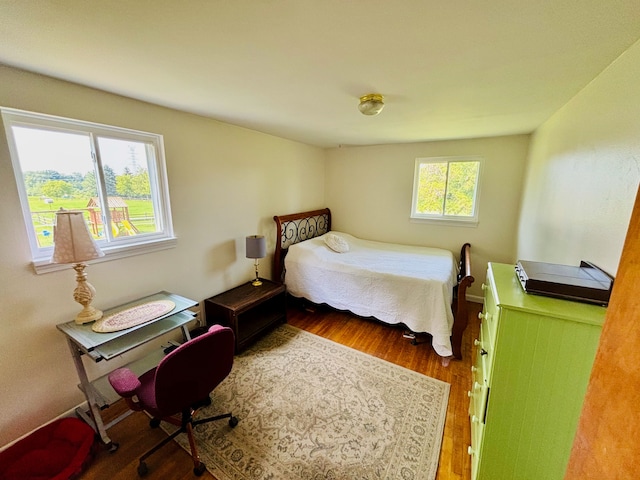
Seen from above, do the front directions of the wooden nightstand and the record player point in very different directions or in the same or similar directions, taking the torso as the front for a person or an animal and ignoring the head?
very different directions

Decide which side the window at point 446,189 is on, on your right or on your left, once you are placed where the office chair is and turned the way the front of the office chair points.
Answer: on your right

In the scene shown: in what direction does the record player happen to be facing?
to the viewer's left

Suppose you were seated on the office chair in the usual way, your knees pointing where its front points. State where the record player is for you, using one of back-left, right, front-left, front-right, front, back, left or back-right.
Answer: back

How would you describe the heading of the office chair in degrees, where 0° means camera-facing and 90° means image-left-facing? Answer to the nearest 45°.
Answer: approximately 135°

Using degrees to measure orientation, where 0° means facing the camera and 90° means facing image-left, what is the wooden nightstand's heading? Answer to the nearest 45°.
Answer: approximately 315°

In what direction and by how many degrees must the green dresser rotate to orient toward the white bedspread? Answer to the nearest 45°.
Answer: approximately 45° to its right

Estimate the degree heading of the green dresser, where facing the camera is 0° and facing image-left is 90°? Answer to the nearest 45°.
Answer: approximately 90°

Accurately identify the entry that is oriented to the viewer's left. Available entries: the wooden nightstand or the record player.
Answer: the record player
